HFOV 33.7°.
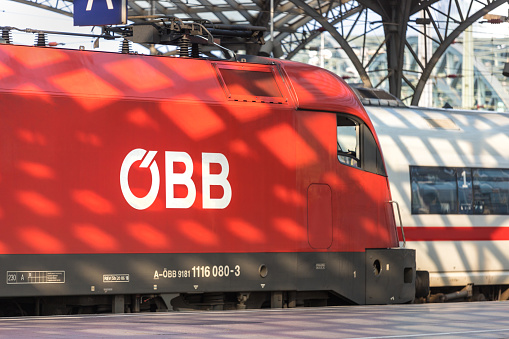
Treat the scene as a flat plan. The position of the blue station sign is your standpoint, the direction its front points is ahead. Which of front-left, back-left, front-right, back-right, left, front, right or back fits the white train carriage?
left

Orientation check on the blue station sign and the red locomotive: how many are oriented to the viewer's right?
1

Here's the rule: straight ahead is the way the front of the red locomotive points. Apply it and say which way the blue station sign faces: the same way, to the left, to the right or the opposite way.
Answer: to the right

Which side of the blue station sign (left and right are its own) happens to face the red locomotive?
front

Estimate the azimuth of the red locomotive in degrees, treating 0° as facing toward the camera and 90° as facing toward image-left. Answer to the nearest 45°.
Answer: approximately 270°

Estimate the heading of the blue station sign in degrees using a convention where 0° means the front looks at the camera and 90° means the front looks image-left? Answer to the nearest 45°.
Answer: approximately 0°

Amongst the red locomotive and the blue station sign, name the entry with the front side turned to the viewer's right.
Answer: the red locomotive

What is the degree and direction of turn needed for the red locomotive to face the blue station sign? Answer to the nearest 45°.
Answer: approximately 135° to its left

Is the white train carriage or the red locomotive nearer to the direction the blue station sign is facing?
the red locomotive

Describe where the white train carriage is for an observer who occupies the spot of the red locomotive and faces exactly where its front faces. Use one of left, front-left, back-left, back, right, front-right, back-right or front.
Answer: front-left
